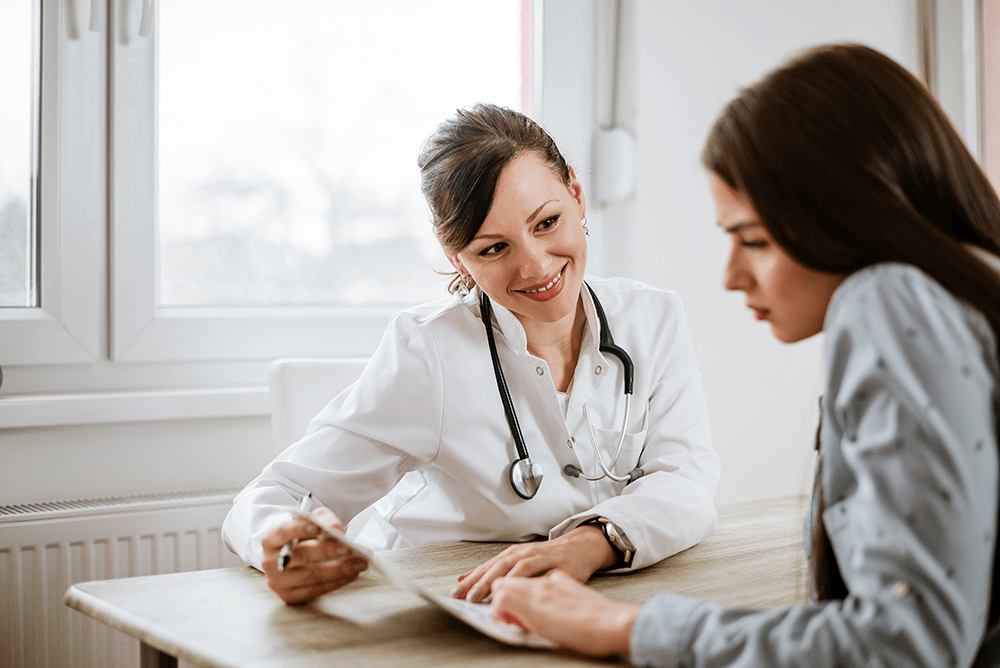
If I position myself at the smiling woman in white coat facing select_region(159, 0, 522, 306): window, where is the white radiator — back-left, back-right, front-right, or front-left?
front-left

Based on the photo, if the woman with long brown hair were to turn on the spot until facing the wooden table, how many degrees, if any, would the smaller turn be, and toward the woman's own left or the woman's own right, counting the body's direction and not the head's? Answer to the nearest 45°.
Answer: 0° — they already face it

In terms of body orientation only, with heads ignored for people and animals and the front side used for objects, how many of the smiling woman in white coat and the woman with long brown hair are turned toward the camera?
1

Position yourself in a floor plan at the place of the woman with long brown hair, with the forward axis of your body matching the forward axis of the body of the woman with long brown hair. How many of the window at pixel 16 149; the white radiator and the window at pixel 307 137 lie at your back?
0

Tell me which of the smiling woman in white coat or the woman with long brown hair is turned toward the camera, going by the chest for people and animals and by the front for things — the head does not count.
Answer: the smiling woman in white coat

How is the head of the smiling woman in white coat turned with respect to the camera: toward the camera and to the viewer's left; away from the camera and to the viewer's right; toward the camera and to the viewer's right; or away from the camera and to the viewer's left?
toward the camera and to the viewer's right

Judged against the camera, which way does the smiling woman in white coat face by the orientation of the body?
toward the camera

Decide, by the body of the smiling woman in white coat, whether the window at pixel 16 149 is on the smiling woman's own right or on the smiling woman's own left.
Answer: on the smiling woman's own right

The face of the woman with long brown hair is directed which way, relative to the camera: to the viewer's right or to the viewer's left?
to the viewer's left

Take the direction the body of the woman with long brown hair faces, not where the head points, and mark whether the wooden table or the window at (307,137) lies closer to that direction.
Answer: the wooden table

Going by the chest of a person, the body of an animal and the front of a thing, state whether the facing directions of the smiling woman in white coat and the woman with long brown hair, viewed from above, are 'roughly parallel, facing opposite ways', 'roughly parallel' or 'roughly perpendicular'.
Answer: roughly perpendicular

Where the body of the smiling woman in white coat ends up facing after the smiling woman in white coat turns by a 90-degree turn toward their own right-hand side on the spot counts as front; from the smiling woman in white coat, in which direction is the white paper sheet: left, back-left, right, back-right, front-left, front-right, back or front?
left

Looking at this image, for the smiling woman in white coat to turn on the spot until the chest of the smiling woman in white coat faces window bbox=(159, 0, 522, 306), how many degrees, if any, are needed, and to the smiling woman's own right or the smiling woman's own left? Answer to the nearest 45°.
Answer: approximately 135° to the smiling woman's own right

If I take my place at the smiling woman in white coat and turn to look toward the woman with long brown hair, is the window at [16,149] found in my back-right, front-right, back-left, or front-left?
back-right

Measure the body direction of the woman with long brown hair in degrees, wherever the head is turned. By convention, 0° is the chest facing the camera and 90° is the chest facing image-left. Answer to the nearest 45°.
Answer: approximately 90°
